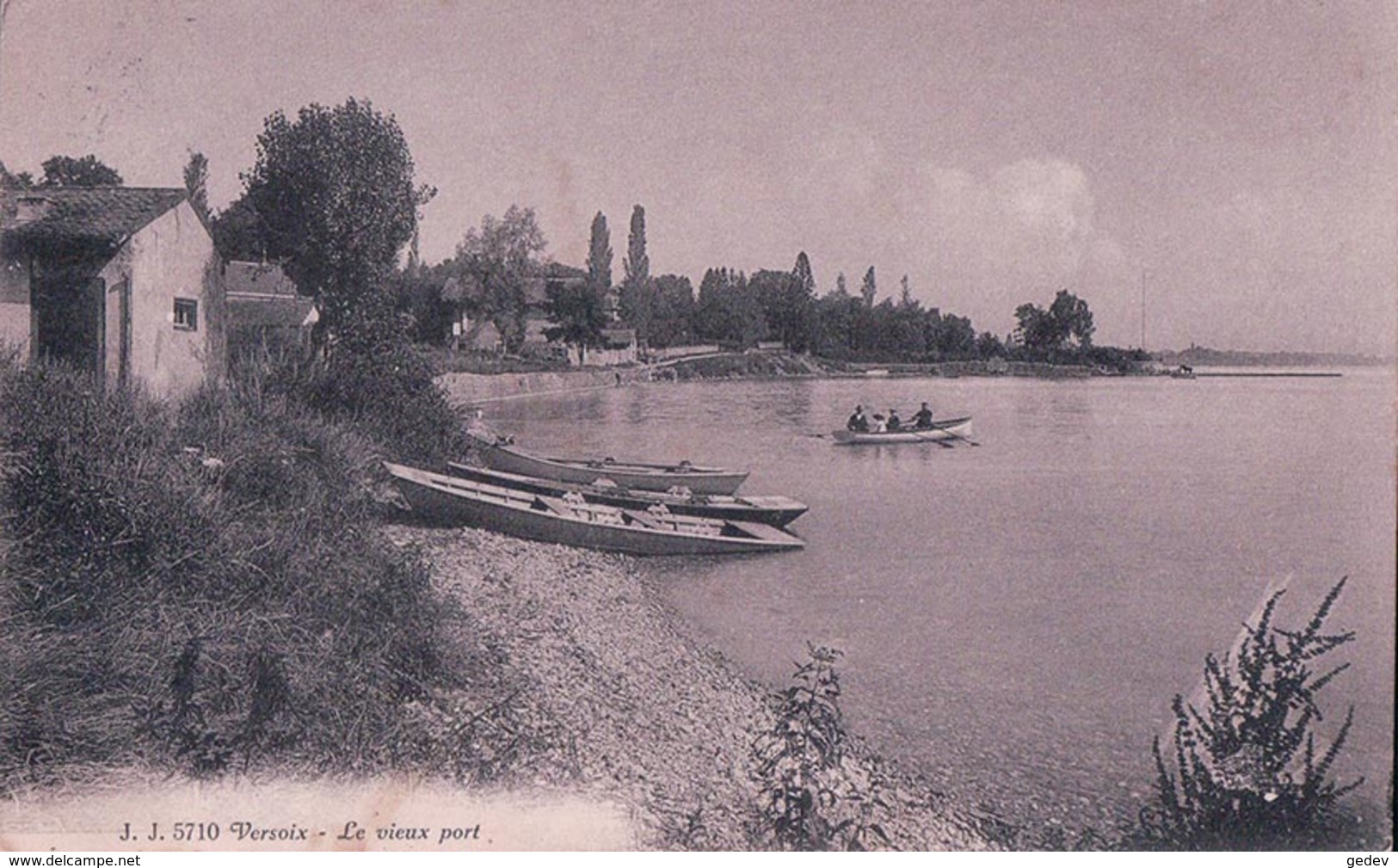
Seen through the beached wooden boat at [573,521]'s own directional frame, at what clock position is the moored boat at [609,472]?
The moored boat is roughly at 3 o'clock from the beached wooden boat.

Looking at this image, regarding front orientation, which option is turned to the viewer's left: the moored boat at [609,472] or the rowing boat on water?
the moored boat

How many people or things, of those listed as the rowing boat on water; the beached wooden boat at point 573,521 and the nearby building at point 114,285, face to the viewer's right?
1

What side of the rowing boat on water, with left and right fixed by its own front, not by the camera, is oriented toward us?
right

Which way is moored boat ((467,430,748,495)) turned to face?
to the viewer's left

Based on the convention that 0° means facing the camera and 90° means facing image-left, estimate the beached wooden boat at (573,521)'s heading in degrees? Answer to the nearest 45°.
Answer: approximately 90°

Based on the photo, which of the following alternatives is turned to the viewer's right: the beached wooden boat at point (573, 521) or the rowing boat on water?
the rowing boat on water

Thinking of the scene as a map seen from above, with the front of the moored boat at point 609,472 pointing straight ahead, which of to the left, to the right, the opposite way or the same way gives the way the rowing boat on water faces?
the opposite way
